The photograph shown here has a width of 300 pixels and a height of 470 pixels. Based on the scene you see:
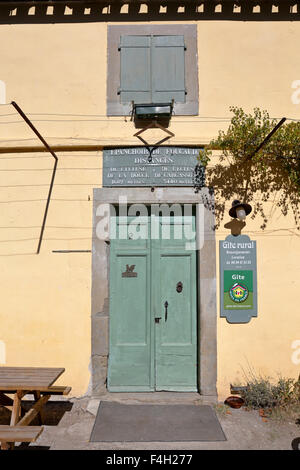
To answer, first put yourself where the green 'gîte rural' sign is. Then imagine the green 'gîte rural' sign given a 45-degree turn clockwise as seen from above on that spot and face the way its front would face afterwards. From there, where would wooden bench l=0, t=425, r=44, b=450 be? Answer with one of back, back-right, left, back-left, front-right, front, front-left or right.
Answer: front

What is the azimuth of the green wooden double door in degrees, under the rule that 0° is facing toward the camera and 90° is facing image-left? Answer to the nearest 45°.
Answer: approximately 0°

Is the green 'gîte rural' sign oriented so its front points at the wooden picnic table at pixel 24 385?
no

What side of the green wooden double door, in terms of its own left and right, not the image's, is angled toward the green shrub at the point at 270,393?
left

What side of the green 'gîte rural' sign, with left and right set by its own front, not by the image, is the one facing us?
front

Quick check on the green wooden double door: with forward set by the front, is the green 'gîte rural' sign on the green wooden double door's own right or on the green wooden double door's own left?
on the green wooden double door's own left

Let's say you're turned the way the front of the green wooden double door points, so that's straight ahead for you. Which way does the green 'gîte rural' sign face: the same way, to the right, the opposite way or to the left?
the same way

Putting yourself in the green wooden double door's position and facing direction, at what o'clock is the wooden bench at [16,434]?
The wooden bench is roughly at 1 o'clock from the green wooden double door.

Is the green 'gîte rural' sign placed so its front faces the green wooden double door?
no

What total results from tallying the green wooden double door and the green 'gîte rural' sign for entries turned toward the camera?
2
